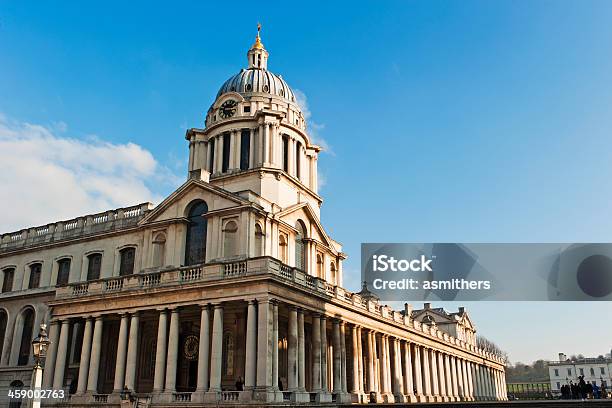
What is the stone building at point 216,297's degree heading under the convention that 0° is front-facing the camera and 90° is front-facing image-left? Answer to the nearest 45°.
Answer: approximately 45°
